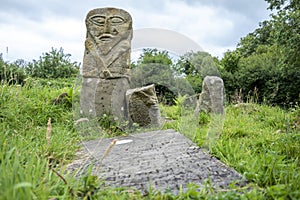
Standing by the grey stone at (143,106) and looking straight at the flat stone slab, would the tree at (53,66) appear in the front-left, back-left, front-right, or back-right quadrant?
back-right

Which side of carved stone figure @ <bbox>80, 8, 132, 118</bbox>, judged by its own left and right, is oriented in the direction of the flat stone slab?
front

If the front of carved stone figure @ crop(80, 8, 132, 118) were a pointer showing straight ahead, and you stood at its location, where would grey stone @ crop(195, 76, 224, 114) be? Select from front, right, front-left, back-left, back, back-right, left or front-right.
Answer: back-left

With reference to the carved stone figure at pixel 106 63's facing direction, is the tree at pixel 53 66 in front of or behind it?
behind

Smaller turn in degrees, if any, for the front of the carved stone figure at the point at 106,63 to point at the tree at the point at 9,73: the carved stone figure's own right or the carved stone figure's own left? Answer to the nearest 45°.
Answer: approximately 135° to the carved stone figure's own right

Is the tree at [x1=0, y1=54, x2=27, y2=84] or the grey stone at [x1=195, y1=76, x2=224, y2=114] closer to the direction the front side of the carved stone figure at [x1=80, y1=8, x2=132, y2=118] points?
the grey stone

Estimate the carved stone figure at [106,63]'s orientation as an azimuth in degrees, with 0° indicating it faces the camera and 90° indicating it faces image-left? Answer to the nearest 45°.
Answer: approximately 0°
